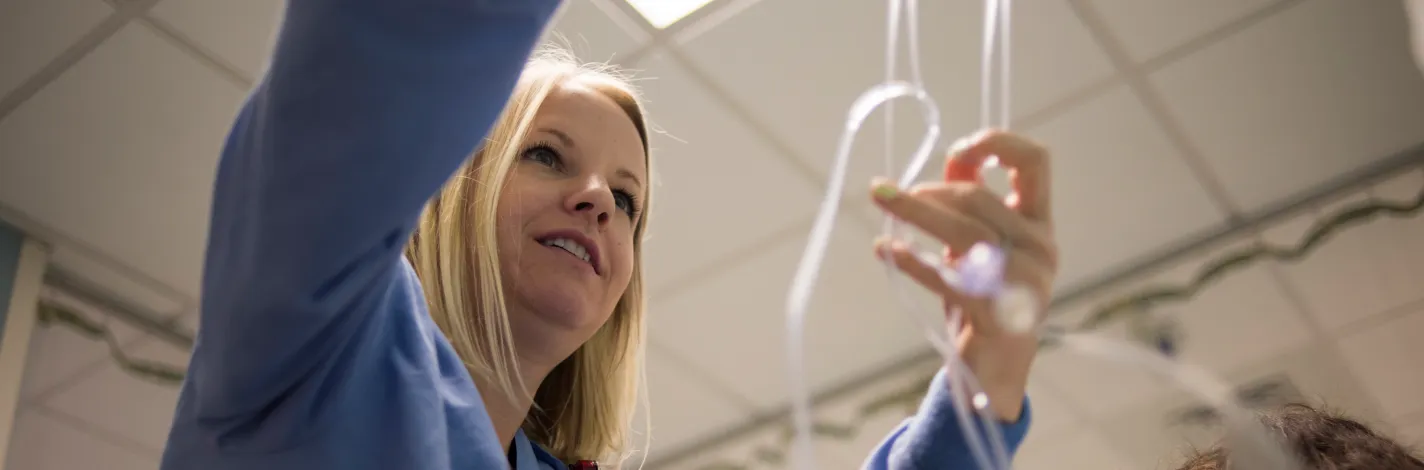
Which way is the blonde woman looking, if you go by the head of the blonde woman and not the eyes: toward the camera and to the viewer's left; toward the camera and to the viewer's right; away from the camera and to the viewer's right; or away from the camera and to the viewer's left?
toward the camera and to the viewer's right

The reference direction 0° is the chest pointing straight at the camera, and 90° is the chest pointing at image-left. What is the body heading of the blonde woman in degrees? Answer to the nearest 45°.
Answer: approximately 315°
